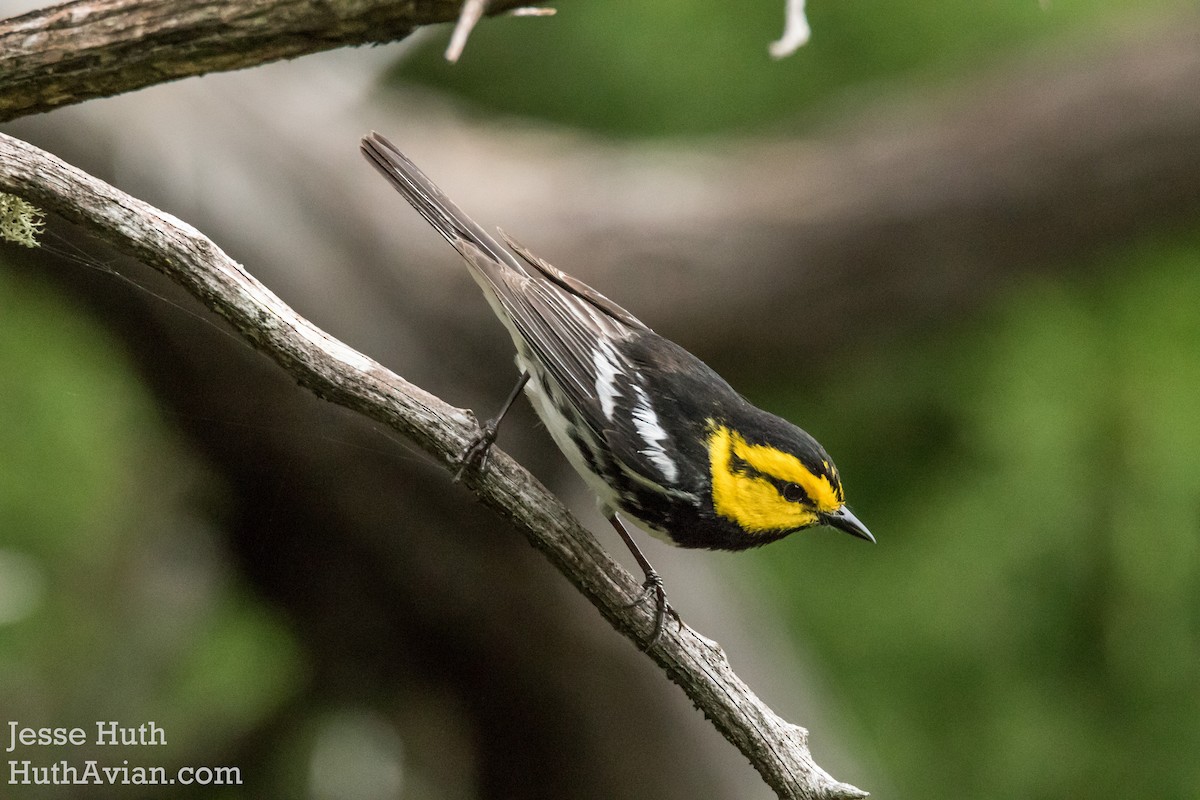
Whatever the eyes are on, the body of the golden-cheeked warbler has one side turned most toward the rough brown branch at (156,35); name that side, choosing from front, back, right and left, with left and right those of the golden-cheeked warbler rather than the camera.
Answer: back

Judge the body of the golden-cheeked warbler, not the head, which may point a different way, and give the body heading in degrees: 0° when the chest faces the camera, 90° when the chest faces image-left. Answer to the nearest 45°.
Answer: approximately 270°
